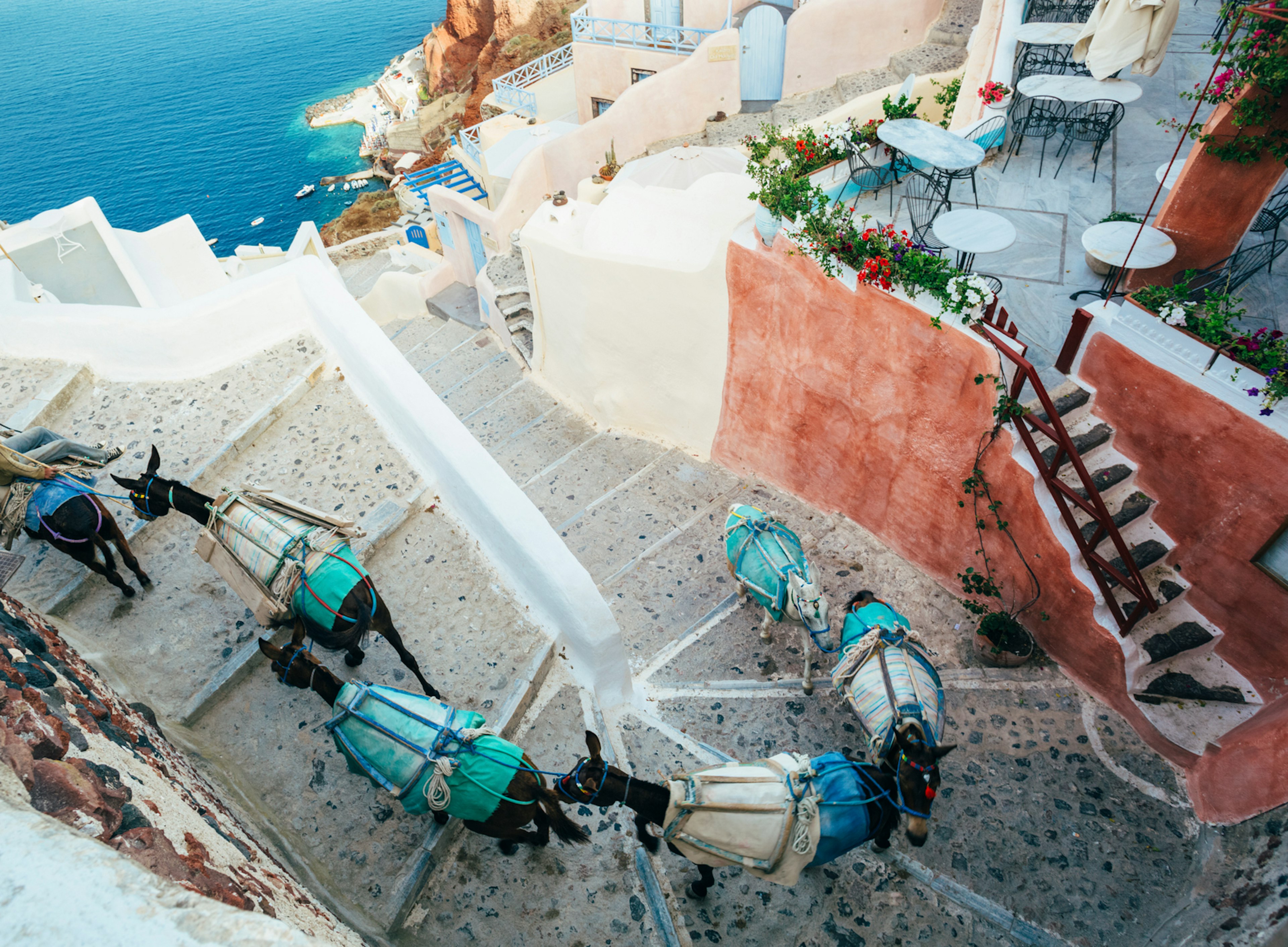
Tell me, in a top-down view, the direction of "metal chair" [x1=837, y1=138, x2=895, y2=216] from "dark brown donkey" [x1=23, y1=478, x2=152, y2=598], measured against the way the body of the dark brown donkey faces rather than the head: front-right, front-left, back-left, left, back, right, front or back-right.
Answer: back-right

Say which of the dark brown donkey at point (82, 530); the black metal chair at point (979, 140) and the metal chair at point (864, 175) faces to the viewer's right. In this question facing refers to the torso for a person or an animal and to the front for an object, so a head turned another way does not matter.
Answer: the metal chair

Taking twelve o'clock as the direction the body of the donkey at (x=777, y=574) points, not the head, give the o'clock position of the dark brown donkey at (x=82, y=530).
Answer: The dark brown donkey is roughly at 4 o'clock from the donkey.

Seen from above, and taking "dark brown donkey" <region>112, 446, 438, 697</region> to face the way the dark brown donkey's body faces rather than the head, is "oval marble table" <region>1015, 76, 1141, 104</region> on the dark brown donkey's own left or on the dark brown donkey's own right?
on the dark brown donkey's own right

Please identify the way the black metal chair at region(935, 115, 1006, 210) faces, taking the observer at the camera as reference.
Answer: facing the viewer and to the left of the viewer

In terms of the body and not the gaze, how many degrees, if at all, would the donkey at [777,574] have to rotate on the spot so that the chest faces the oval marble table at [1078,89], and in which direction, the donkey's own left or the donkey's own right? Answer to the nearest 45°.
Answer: approximately 90° to the donkey's own left

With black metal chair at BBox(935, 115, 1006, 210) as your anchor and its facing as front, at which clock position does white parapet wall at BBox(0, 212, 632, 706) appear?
The white parapet wall is roughly at 12 o'clock from the black metal chair.

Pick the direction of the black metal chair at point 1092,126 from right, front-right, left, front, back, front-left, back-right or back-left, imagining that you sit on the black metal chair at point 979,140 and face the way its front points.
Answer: back

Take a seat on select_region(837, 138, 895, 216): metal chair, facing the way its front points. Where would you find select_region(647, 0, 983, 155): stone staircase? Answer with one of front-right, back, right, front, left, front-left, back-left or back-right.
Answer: left

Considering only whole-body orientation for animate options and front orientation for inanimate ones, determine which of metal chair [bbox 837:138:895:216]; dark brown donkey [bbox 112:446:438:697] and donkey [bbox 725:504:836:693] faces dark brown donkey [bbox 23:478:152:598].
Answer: dark brown donkey [bbox 112:446:438:697]

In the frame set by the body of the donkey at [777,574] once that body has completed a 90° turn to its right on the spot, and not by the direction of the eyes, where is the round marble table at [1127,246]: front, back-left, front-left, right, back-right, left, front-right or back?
back

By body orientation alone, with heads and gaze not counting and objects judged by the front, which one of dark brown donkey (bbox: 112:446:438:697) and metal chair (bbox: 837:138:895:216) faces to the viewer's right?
the metal chair

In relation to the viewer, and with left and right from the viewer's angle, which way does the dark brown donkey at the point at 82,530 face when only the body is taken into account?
facing away from the viewer and to the left of the viewer

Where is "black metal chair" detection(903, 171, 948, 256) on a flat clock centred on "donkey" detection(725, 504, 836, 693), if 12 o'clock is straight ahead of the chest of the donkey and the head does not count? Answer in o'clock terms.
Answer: The black metal chair is roughly at 8 o'clock from the donkey.

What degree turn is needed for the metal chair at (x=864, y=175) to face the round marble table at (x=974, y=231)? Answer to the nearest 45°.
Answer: approximately 45° to its right

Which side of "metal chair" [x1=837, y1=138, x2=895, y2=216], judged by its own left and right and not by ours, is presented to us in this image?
right

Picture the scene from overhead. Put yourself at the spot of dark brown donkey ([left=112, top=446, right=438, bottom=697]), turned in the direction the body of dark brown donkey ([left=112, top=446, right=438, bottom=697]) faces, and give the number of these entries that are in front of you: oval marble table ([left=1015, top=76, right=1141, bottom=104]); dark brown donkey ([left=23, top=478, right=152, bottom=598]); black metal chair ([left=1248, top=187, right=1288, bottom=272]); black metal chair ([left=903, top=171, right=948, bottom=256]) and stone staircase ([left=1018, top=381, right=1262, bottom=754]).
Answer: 1
